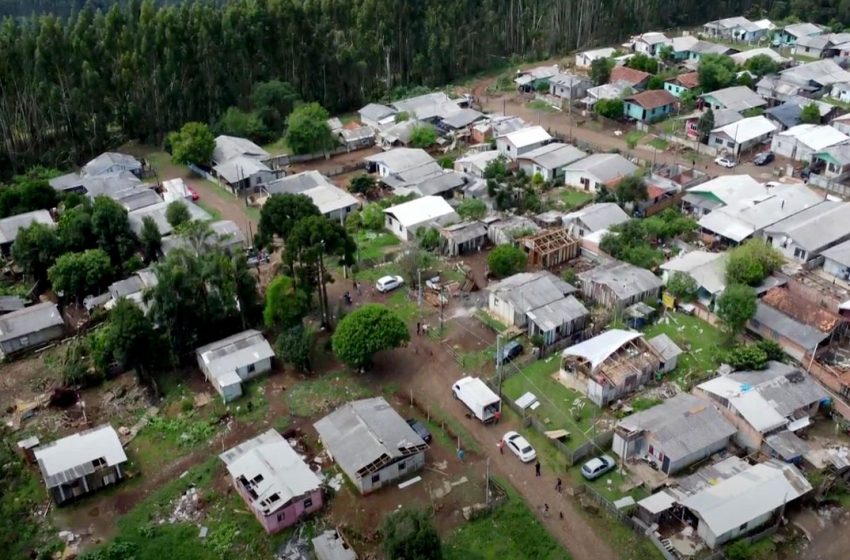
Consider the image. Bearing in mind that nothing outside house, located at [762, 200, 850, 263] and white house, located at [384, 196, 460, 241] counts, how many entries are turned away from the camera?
0

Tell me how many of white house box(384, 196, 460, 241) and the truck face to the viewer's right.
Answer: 0

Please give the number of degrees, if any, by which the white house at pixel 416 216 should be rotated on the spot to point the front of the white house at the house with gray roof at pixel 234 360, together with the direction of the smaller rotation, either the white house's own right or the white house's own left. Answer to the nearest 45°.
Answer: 0° — it already faces it

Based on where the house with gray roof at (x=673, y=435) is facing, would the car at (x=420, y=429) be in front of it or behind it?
in front

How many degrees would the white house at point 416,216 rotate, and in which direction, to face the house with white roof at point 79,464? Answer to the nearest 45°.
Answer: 0° — it already faces it

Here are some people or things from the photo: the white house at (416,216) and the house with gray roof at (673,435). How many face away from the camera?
0
